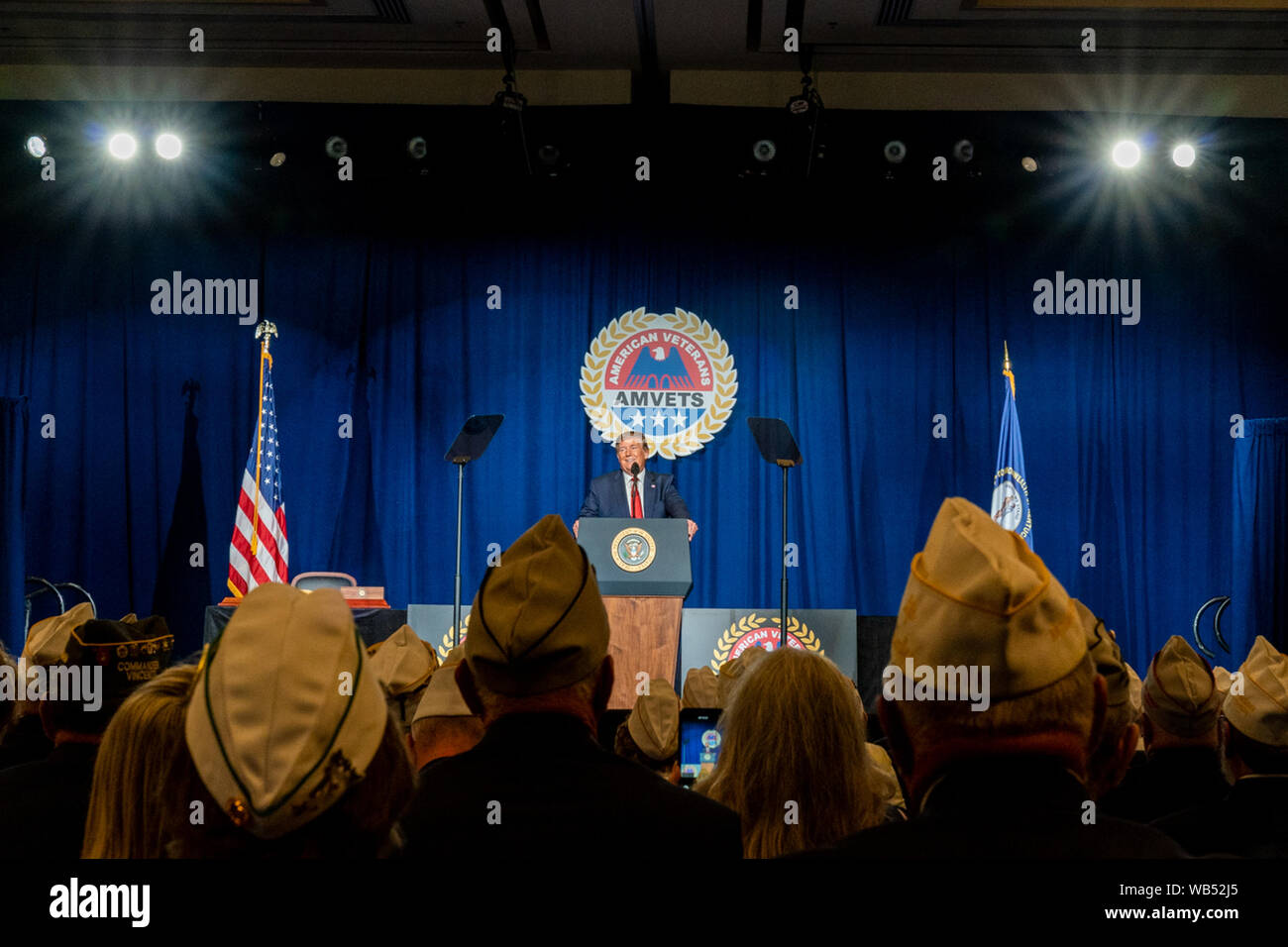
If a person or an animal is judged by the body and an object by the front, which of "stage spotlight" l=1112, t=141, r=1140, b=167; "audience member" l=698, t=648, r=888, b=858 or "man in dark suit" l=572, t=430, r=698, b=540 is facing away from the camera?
the audience member

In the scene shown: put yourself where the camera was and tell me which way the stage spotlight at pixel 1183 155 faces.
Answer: facing the viewer

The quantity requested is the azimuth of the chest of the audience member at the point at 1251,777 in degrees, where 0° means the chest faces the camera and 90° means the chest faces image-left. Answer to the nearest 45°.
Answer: approximately 180°

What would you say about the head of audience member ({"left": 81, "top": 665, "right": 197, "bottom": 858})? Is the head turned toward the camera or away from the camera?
away from the camera

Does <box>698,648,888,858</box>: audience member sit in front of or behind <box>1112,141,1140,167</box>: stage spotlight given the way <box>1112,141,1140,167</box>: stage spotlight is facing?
in front

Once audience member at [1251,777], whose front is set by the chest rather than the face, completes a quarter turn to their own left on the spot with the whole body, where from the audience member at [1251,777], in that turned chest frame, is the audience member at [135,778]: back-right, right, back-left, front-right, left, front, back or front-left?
front-left

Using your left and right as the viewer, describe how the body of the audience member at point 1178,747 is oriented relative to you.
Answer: facing away from the viewer

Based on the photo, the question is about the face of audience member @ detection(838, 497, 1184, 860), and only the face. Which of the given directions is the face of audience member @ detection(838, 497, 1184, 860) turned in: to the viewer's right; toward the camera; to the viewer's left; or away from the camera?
away from the camera

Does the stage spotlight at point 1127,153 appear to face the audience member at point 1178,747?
yes

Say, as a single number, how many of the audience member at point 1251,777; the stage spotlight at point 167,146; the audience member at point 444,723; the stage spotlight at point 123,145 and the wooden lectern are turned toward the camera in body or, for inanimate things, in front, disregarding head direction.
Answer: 3

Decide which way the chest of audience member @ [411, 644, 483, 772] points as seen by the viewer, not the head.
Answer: away from the camera

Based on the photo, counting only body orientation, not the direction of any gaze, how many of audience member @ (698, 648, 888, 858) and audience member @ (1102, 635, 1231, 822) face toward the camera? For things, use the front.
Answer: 0

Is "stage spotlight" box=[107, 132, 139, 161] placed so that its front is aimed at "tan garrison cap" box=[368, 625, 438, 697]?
yes

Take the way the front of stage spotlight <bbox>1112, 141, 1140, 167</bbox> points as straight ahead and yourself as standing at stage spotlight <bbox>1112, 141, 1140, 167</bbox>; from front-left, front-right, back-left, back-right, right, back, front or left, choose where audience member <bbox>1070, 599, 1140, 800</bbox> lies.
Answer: front

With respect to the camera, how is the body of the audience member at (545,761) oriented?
away from the camera

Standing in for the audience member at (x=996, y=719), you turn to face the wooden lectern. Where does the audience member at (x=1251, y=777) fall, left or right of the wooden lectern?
right
